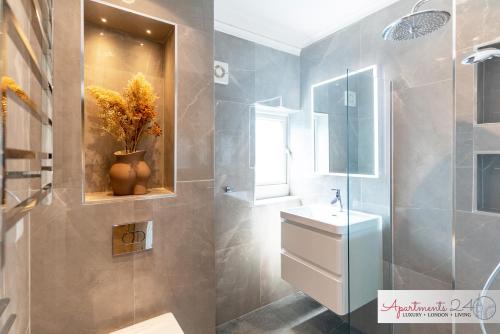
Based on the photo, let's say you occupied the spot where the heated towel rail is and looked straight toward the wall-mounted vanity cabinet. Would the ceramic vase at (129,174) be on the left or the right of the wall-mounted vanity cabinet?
left

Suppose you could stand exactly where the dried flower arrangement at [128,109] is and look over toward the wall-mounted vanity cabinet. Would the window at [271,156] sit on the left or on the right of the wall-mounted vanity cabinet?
left

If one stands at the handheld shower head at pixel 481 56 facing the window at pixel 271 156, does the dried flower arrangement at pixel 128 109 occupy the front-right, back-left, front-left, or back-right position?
front-left

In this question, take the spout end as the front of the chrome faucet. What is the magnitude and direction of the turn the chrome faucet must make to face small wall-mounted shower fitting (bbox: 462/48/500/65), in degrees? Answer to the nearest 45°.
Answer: approximately 90° to its left

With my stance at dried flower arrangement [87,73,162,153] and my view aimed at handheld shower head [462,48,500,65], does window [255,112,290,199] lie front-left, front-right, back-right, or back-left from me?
front-left

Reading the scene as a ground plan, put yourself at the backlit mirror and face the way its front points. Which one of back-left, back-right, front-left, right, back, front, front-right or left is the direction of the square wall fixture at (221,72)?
front-right

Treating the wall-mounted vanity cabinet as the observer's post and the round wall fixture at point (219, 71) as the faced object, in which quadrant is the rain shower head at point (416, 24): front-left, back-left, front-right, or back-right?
back-left

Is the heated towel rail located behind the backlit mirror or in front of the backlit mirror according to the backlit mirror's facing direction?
in front

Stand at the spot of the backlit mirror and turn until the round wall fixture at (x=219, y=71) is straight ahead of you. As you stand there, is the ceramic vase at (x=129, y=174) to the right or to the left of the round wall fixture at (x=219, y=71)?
left

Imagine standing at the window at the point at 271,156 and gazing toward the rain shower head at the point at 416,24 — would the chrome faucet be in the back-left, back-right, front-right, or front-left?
front-left

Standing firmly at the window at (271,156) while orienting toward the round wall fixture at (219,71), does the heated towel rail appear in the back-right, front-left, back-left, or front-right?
front-left

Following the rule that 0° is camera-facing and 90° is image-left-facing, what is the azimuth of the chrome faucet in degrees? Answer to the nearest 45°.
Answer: approximately 45°

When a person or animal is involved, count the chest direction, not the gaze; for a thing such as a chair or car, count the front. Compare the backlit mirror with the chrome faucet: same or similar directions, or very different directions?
same or similar directions

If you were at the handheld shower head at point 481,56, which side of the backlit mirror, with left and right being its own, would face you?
left

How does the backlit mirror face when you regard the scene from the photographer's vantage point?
facing the viewer and to the left of the viewer
